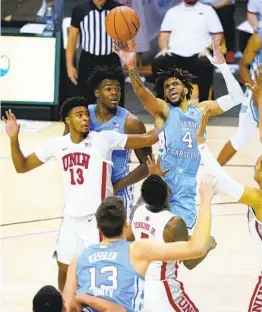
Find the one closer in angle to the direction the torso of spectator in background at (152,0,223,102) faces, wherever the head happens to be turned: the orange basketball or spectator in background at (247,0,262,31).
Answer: the orange basketball

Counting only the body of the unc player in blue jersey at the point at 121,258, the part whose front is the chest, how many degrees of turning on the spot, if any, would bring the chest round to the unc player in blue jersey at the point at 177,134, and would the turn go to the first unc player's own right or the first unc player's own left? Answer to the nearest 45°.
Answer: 0° — they already face them

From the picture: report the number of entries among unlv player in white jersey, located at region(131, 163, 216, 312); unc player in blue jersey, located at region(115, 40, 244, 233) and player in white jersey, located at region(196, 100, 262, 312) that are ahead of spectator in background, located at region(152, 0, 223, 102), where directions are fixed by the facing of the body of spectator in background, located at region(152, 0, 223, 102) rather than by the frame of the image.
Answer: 3

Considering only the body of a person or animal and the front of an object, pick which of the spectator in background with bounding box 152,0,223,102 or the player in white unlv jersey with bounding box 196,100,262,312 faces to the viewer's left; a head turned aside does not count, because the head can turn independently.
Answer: the player in white unlv jersey

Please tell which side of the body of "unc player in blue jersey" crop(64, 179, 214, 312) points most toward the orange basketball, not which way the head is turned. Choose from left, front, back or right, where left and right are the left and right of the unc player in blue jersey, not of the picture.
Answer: front

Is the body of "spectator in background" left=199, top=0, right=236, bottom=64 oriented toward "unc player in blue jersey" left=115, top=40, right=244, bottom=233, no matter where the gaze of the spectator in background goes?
yes

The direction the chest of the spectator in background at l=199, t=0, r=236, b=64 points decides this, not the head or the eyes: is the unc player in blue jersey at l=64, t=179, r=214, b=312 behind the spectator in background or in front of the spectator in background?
in front

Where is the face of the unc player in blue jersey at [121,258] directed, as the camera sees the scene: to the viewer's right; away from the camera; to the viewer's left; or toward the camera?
away from the camera

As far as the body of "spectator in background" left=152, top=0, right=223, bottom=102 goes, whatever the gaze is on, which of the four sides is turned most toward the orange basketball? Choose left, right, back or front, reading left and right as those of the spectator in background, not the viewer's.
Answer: front

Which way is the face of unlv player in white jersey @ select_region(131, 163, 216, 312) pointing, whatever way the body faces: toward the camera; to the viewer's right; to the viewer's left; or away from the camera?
away from the camera

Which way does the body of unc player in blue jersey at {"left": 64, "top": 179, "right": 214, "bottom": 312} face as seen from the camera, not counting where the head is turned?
away from the camera

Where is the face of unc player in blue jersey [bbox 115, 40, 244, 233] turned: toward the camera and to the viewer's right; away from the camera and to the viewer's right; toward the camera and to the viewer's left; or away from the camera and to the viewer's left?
toward the camera and to the viewer's left

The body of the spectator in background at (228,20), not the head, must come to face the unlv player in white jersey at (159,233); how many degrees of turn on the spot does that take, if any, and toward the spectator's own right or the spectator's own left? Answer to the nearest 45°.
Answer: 0° — they already face them

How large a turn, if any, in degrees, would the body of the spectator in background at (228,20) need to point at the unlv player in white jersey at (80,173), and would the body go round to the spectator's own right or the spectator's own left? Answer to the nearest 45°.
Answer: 0° — they already face them

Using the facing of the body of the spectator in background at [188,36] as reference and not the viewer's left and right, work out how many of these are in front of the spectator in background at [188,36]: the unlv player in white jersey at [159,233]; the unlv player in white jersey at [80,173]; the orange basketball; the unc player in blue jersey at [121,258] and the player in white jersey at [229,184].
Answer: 5

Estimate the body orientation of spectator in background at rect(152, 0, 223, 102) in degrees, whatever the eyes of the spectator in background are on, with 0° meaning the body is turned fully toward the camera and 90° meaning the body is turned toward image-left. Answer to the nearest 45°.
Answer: approximately 0°

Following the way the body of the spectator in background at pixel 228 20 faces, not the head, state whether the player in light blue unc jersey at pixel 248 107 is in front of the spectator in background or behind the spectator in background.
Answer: in front
